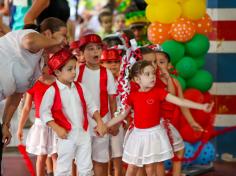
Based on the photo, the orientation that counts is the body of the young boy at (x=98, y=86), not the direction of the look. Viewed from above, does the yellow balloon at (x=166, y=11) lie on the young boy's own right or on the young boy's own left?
on the young boy's own left

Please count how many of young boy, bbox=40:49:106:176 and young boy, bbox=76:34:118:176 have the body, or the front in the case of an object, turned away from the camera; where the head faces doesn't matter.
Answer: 0

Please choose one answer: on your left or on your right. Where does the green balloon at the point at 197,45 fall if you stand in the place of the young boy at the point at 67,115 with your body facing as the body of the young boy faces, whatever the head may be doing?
on your left

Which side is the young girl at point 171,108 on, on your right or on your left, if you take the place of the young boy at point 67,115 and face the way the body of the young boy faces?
on your left

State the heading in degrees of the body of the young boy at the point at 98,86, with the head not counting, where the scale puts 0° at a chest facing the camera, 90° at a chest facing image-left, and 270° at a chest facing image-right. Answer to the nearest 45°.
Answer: approximately 0°

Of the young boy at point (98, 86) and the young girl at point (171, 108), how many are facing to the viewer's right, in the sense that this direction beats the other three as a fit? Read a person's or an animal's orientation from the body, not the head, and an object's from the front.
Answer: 0
